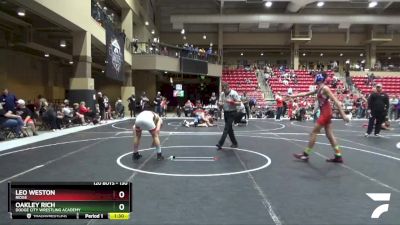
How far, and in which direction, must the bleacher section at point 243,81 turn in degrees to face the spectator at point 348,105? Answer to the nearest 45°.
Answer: approximately 45° to its left

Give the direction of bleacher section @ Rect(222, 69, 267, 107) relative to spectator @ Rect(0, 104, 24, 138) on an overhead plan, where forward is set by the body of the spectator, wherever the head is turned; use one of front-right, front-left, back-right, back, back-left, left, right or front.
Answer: front-left

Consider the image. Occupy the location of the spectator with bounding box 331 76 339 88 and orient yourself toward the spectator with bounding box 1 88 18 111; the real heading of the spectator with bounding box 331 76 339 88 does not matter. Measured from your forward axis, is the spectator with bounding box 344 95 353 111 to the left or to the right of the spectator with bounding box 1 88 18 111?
left

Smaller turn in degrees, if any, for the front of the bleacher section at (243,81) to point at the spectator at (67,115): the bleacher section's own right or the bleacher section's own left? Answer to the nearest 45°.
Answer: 0° — it already faces them

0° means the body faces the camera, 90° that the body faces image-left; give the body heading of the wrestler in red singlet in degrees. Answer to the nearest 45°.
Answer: approximately 90°

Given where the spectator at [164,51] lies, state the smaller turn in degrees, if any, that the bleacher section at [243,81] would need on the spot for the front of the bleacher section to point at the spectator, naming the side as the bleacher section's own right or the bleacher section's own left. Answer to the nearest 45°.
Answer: approximately 45° to the bleacher section's own right

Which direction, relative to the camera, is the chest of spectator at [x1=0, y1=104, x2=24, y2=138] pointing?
to the viewer's right

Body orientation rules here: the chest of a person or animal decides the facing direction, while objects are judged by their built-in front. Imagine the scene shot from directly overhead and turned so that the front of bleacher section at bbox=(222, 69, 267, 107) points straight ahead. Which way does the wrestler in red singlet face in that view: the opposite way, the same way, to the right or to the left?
to the right

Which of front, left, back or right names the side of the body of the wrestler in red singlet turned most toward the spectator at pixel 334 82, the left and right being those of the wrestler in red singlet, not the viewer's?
right

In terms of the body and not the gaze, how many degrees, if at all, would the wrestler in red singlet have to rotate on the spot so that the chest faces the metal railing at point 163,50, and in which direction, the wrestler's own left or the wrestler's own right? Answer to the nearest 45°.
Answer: approximately 45° to the wrestler's own right

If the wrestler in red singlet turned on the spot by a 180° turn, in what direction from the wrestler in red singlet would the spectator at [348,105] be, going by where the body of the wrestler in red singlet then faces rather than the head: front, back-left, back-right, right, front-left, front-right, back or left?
left

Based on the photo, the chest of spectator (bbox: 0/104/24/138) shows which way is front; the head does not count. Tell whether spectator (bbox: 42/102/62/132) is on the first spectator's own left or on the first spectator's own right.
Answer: on the first spectator's own left

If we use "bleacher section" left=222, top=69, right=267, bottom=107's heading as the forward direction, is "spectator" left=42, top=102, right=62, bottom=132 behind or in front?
in front
